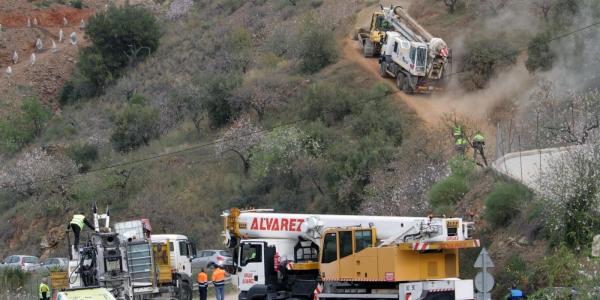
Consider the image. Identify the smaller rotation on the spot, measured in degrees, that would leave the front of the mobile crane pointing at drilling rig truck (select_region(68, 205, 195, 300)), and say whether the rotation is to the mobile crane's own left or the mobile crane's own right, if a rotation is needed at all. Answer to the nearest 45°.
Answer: approximately 45° to the mobile crane's own right

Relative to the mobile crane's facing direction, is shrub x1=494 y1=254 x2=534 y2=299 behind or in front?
behind

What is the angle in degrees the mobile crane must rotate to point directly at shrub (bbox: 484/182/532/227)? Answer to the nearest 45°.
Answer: approximately 135° to its right

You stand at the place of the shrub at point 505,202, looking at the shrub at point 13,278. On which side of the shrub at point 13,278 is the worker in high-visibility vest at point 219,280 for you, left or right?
left

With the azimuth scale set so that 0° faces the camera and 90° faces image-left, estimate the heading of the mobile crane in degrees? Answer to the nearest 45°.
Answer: approximately 90°

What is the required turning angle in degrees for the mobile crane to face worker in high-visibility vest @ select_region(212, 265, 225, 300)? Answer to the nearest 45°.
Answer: approximately 45° to its right

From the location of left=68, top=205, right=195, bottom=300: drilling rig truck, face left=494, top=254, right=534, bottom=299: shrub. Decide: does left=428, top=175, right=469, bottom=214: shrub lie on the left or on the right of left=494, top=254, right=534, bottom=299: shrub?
left
